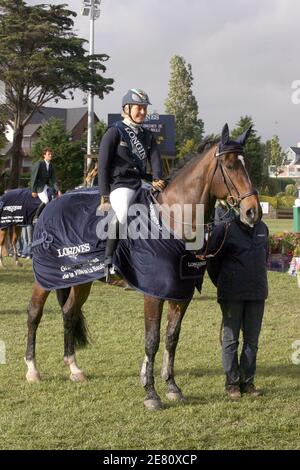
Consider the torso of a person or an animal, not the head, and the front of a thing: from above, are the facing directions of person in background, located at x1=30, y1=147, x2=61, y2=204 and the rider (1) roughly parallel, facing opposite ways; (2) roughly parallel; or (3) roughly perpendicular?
roughly parallel

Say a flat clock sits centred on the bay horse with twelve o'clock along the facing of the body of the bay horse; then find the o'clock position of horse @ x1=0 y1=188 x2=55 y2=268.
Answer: The horse is roughly at 7 o'clock from the bay horse.

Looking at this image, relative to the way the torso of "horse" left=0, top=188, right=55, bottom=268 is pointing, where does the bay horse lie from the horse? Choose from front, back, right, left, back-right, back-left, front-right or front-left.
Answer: right

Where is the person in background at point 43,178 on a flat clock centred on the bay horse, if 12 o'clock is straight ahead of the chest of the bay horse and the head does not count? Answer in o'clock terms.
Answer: The person in background is roughly at 7 o'clock from the bay horse.

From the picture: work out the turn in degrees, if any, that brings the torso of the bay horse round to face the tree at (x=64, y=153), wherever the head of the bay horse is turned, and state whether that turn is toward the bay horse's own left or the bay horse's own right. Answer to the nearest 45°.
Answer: approximately 135° to the bay horse's own left

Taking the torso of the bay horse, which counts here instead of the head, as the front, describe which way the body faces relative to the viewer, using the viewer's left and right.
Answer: facing the viewer and to the right of the viewer

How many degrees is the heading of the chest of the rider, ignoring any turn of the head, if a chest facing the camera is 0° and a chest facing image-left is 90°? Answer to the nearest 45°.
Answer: approximately 315°

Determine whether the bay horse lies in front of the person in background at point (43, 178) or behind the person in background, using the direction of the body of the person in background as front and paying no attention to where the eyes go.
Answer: in front

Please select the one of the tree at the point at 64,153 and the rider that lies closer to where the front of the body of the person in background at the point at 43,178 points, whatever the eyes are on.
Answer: the rider

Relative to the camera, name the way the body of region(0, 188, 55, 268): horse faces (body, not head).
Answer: to the viewer's right

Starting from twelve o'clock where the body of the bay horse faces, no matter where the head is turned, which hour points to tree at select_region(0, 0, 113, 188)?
The tree is roughly at 7 o'clock from the bay horse.
